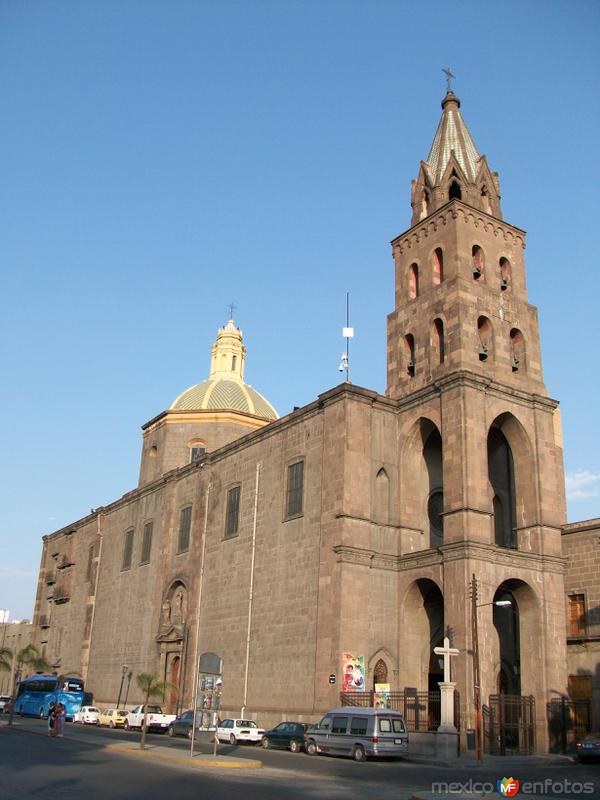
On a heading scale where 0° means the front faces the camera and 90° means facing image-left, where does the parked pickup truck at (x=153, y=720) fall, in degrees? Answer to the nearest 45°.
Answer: approximately 135°

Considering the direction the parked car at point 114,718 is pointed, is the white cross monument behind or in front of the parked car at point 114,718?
behind

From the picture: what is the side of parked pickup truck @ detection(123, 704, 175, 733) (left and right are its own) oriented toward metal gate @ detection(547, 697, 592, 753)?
back

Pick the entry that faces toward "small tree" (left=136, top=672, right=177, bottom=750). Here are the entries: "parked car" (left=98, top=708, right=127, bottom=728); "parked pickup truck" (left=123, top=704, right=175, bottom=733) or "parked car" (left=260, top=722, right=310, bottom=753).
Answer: "parked car" (left=260, top=722, right=310, bottom=753)

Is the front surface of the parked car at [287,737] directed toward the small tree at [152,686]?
yes

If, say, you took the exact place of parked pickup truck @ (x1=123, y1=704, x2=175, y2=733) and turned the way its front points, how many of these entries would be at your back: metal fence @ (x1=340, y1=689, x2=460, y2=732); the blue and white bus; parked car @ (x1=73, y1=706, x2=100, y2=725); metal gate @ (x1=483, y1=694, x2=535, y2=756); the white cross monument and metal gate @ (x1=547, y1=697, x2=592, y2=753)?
4

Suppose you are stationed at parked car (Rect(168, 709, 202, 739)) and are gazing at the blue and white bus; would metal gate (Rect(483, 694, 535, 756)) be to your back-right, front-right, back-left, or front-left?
back-right

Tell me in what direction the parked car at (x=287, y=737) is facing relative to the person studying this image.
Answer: facing away from the viewer and to the left of the viewer

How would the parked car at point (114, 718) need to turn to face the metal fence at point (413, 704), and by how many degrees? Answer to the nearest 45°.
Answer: approximately 180°
